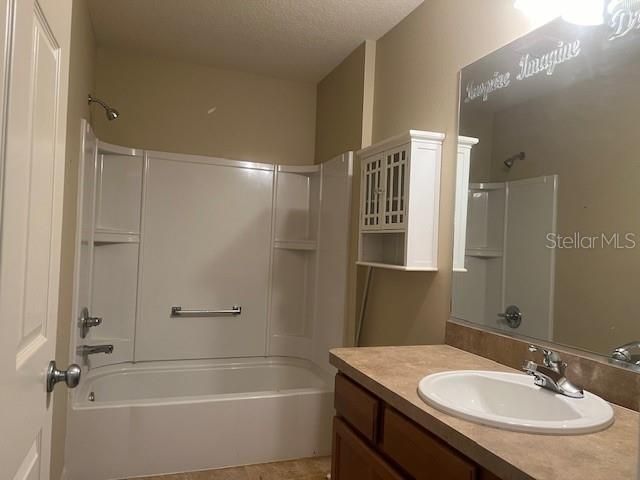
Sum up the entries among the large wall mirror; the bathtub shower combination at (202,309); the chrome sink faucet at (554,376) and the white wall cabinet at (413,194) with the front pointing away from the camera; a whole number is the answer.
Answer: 0

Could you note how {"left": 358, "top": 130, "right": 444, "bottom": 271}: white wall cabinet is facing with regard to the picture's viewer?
facing the viewer and to the left of the viewer

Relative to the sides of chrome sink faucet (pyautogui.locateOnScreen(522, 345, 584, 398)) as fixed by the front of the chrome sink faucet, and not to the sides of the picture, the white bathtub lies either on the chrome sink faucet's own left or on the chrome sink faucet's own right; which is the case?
on the chrome sink faucet's own right

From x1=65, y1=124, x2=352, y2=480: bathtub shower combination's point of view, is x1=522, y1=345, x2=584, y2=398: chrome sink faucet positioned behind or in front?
in front

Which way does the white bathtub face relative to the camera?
toward the camera

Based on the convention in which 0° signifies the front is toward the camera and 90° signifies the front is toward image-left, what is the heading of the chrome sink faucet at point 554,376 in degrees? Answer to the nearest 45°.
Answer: approximately 45°

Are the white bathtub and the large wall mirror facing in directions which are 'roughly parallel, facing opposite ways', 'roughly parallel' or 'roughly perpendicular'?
roughly perpendicular

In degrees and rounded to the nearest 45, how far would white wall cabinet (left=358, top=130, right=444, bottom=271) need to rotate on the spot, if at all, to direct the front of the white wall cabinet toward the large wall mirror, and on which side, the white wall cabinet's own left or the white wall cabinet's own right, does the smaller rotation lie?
approximately 90° to the white wall cabinet's own left

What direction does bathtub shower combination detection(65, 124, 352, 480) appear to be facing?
toward the camera

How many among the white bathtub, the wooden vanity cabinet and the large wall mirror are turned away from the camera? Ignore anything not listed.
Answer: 0

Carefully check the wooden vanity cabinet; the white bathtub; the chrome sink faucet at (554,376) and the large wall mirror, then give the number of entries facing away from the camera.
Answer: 0

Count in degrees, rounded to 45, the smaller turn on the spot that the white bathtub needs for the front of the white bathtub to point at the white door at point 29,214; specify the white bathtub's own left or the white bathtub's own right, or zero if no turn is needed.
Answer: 0° — it already faces it

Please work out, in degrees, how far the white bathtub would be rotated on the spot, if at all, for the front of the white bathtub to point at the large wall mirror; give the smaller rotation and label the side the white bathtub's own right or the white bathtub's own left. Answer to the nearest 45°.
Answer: approximately 45° to the white bathtub's own left

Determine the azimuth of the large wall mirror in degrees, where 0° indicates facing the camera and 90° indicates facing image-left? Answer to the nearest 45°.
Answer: approximately 45°
